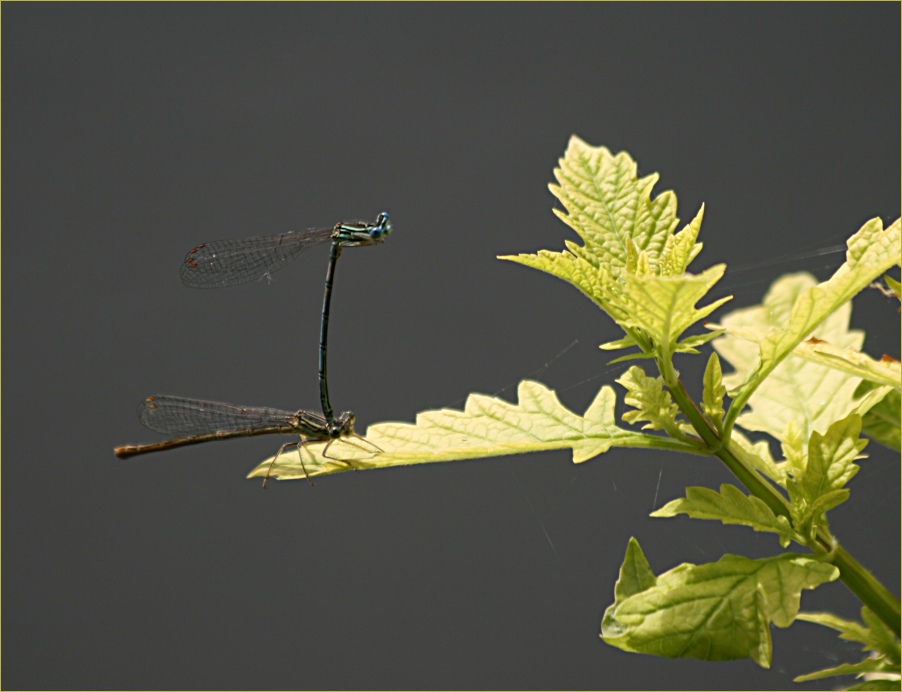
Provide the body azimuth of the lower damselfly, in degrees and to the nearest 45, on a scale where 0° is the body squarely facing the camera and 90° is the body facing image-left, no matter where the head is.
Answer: approximately 270°

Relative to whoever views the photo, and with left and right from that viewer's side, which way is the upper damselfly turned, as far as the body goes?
facing to the right of the viewer
